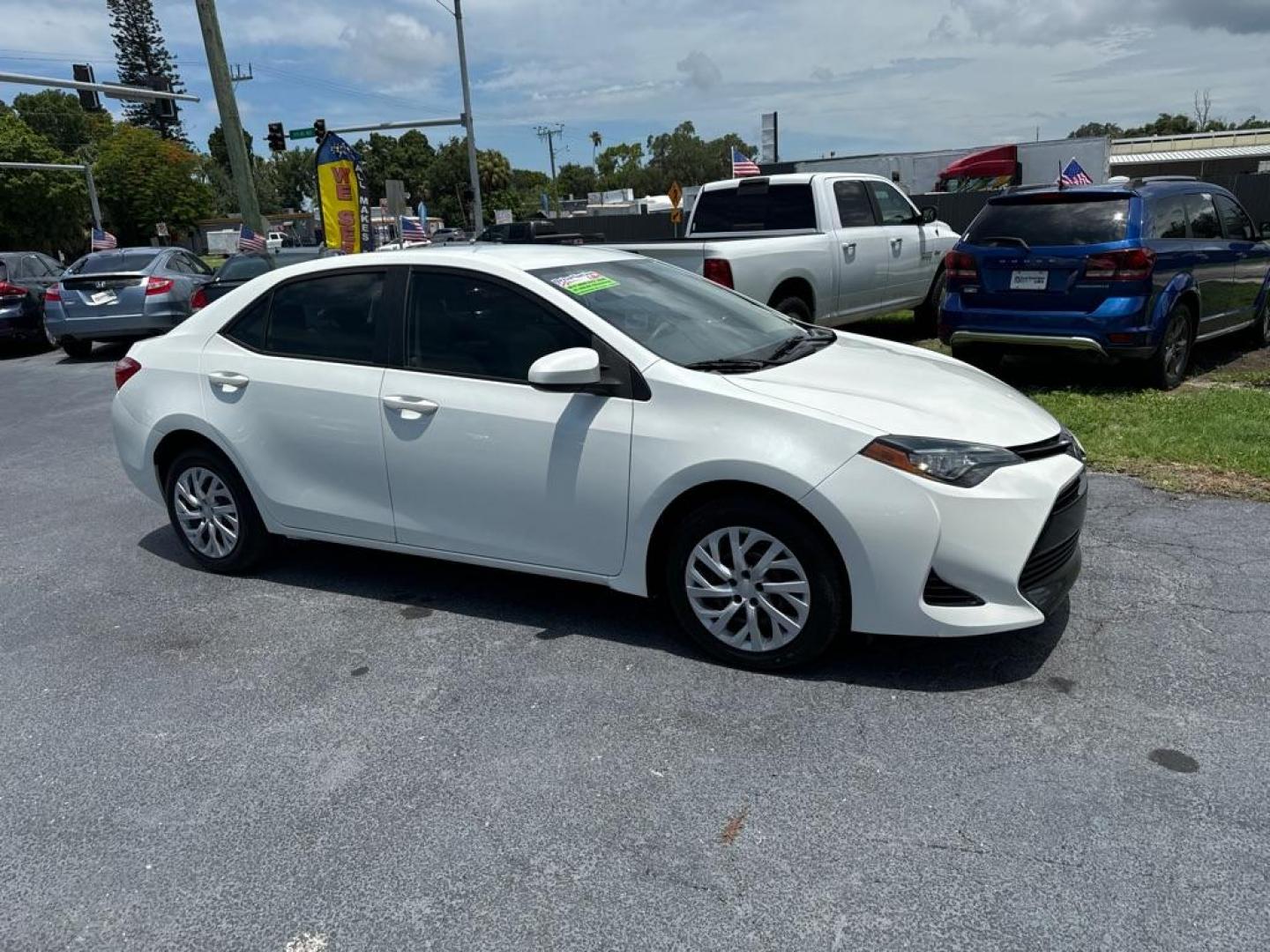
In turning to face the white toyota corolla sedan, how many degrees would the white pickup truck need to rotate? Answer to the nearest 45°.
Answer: approximately 135° to its right

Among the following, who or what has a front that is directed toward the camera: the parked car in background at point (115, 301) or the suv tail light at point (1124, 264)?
the suv tail light

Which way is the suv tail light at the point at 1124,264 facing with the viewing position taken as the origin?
facing the viewer

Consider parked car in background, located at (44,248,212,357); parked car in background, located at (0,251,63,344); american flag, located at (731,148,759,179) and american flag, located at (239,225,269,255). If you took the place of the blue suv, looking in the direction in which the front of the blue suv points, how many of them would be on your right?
0

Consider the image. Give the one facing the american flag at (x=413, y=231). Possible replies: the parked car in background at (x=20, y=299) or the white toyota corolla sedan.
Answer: the parked car in background

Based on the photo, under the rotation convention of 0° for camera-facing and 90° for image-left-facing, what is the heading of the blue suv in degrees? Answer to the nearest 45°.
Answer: approximately 225°

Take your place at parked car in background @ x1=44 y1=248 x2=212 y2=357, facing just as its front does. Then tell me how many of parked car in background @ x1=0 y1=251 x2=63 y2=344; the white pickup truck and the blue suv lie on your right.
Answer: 2

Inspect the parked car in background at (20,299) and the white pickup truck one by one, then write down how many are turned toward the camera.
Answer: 0

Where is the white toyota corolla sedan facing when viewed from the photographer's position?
facing the viewer and to the right of the viewer

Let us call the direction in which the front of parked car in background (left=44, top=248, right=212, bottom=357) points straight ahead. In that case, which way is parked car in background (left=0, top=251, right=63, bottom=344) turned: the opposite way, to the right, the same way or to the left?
the same way

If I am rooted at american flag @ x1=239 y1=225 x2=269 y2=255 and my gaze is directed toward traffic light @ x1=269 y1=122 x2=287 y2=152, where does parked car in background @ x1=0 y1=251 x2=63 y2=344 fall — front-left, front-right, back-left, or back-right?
back-left

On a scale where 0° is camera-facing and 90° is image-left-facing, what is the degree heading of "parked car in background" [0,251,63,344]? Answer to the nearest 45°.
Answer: approximately 225°

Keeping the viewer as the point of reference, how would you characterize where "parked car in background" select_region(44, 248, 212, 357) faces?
facing away from the viewer and to the right of the viewer

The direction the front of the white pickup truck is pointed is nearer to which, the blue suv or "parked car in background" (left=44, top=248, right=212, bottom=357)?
the blue suv

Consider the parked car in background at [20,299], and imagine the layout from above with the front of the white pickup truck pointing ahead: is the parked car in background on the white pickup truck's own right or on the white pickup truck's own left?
on the white pickup truck's own left

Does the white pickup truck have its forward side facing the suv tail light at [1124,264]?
no

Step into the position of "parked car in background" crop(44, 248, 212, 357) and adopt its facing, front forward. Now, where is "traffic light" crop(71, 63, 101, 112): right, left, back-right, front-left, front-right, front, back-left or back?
front-left

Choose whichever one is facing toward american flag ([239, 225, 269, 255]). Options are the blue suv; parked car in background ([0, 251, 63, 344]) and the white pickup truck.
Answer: the parked car in background
